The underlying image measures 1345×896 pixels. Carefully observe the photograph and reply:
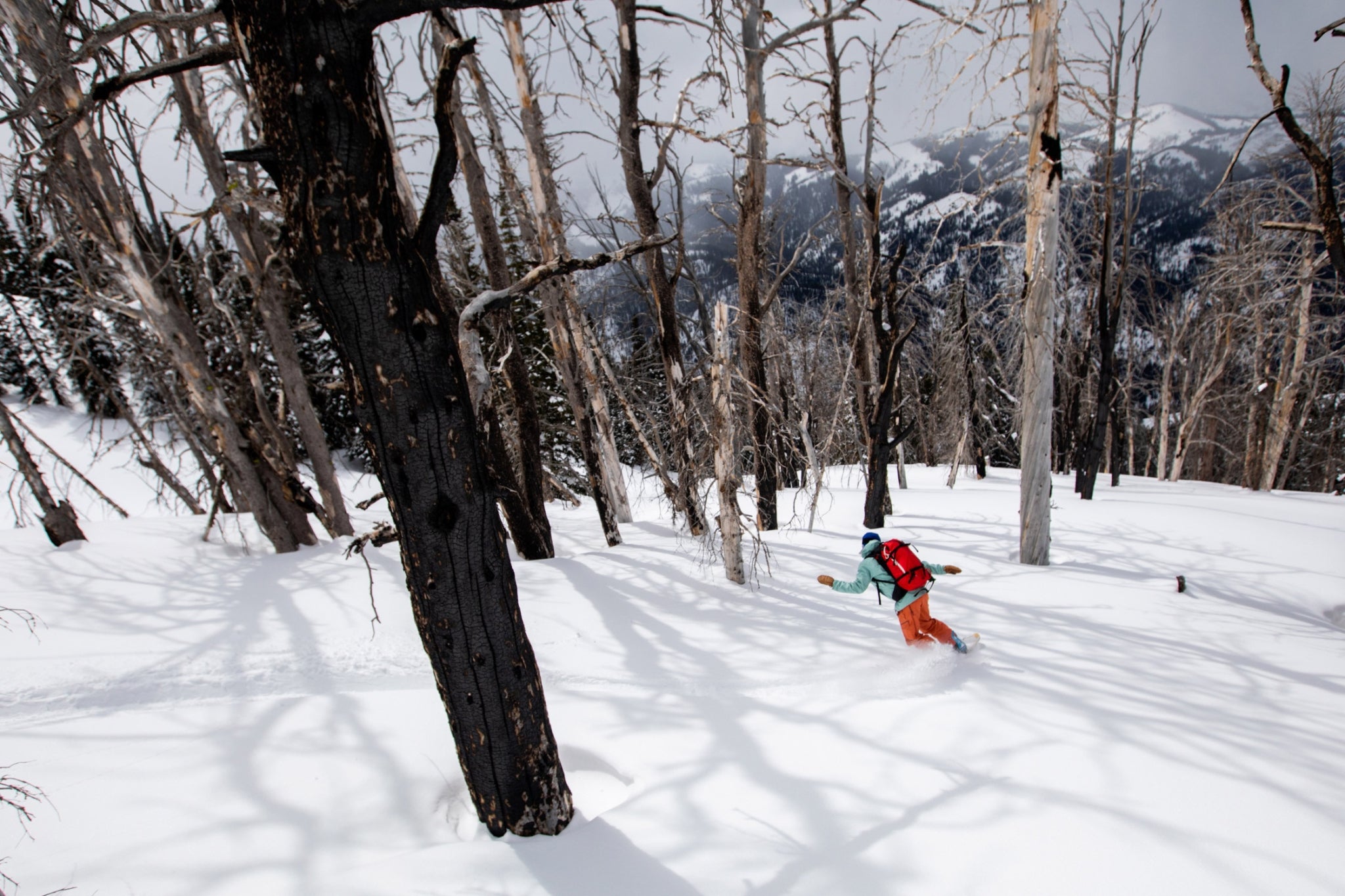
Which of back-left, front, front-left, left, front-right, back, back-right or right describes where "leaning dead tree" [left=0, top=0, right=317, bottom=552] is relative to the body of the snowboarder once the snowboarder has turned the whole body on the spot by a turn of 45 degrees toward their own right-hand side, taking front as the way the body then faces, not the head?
left

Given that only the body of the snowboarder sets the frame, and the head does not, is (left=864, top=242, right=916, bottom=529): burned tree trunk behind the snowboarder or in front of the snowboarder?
in front

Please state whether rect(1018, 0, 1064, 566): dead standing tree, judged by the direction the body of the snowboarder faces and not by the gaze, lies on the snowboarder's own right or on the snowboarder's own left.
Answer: on the snowboarder's own right

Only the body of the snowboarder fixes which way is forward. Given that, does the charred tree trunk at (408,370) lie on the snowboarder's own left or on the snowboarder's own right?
on the snowboarder's own left

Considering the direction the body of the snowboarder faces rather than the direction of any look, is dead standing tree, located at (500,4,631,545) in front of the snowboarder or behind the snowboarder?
in front

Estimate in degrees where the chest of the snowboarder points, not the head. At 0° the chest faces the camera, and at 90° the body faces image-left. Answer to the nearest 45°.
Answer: approximately 135°

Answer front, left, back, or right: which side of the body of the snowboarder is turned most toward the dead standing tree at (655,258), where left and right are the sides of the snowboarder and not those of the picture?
front
